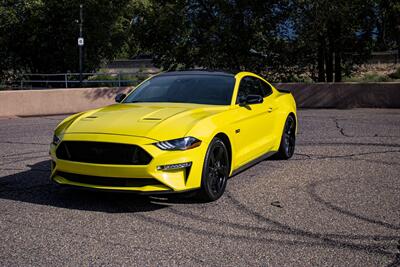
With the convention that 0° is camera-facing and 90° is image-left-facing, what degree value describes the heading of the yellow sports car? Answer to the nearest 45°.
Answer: approximately 45°

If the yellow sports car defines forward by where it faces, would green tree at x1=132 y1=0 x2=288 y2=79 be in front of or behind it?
behind

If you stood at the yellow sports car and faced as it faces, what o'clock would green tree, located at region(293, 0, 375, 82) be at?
The green tree is roughly at 5 o'clock from the yellow sports car.
